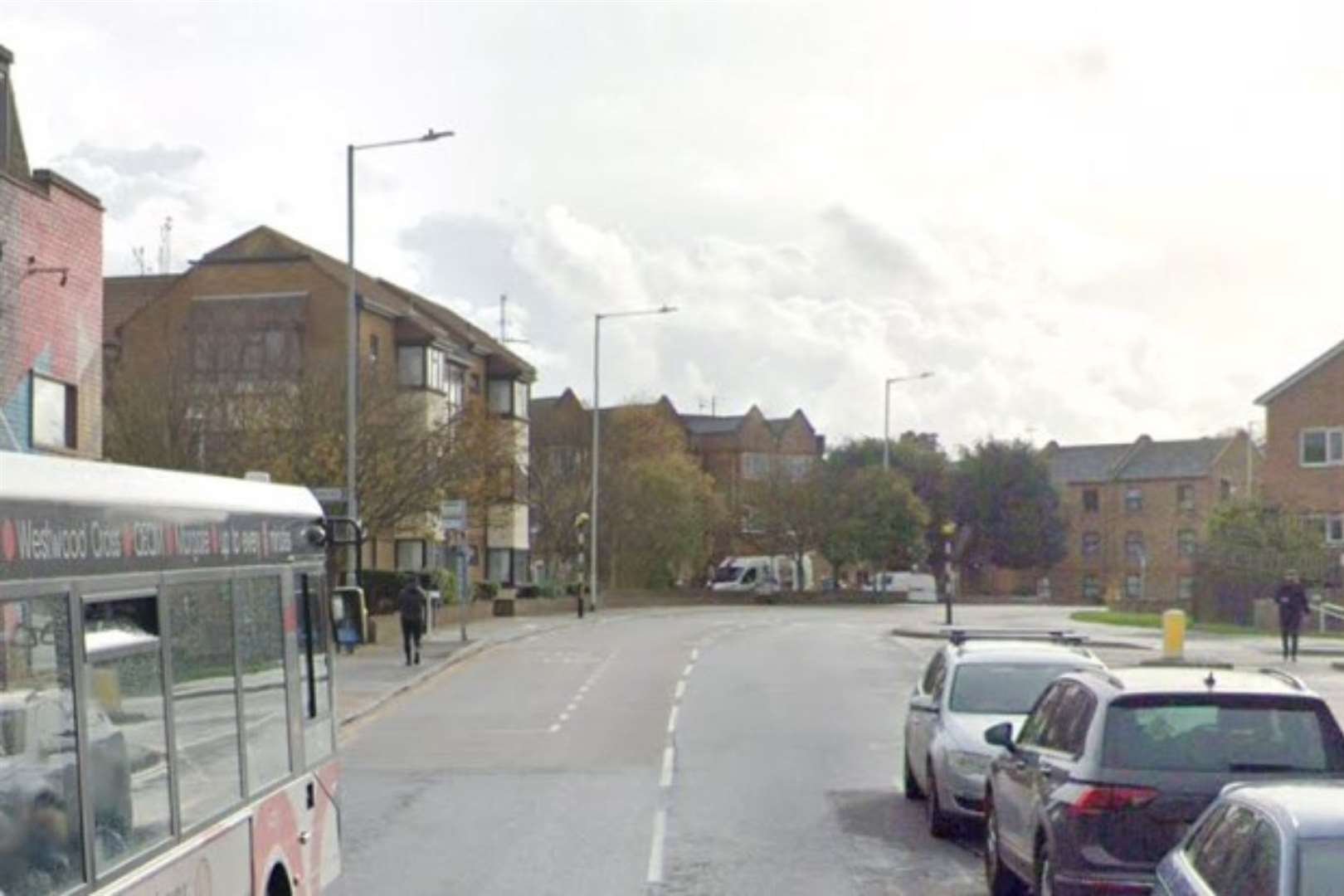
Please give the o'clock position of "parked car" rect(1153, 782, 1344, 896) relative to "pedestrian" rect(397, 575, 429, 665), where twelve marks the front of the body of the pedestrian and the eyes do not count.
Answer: The parked car is roughly at 6 o'clock from the pedestrian.

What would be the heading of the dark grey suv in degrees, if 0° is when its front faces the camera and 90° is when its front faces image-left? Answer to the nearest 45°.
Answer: approximately 135°

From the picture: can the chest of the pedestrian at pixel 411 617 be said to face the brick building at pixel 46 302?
no

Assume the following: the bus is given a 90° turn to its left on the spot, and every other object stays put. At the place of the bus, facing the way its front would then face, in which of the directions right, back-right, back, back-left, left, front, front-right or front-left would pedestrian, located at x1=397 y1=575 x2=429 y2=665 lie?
front-right

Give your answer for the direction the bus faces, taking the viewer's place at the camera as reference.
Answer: facing away from the viewer and to the right of the viewer

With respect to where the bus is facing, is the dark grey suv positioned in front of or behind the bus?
in front

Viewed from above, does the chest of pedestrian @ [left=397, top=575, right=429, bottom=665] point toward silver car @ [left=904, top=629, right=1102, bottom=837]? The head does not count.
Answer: no

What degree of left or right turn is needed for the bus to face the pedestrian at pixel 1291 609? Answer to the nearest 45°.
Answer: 0° — it already faces them

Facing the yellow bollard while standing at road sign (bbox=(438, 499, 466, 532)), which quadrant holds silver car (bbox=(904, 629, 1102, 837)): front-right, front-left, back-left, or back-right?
front-right

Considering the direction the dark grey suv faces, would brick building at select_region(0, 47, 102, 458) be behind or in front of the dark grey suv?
in front

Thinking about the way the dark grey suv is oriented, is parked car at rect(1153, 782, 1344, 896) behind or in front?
behind

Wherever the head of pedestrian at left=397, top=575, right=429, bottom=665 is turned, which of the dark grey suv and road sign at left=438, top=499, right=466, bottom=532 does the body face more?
the road sign

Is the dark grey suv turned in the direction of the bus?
no

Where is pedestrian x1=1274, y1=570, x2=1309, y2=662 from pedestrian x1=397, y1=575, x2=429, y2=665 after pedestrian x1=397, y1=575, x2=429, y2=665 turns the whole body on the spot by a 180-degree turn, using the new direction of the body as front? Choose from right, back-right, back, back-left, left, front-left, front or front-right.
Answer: left

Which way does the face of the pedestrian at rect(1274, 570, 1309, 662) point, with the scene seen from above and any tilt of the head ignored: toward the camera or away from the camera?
toward the camera

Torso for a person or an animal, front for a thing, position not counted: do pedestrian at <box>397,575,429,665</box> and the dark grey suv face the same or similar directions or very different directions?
same or similar directions

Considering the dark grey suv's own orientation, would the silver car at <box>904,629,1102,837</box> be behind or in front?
in front

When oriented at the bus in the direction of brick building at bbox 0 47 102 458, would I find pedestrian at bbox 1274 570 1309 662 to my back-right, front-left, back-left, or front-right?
front-right

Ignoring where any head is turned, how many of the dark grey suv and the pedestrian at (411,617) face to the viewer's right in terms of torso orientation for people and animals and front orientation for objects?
0

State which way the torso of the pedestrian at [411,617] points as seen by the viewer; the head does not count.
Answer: away from the camera
